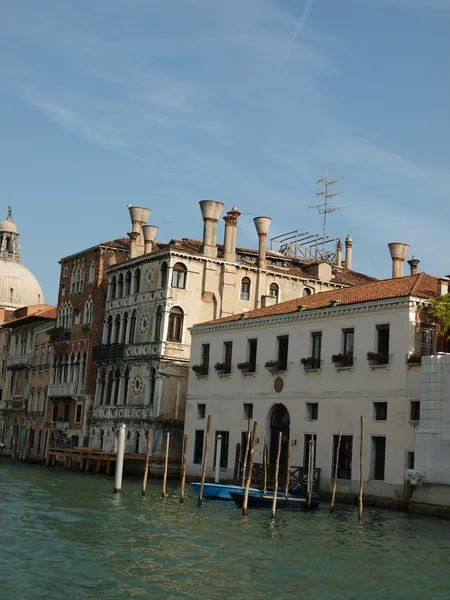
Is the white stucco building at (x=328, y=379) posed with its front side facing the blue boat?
yes

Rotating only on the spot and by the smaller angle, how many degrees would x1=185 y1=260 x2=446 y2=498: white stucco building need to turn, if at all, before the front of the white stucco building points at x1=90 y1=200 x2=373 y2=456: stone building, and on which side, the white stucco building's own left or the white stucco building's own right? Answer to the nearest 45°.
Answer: approximately 90° to the white stucco building's own right

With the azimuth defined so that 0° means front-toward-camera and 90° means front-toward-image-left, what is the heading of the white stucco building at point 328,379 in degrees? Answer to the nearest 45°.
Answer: approximately 45°

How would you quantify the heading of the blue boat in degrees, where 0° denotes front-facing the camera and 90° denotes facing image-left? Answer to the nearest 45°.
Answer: approximately 90°

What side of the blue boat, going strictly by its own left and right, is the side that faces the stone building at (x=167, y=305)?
right

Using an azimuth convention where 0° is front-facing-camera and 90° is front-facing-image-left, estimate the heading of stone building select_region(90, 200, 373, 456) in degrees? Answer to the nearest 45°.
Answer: approximately 45°

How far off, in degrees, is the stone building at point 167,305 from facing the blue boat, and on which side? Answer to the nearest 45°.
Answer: approximately 45° to its left

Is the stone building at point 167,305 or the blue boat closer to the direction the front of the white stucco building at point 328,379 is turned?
the blue boat
